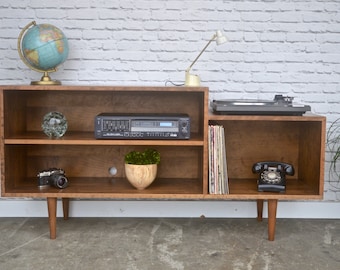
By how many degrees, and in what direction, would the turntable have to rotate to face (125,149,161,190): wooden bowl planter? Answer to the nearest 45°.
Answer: approximately 90° to its right

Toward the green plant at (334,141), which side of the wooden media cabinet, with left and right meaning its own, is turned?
left

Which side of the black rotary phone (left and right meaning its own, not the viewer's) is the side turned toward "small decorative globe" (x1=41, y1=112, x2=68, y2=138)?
right

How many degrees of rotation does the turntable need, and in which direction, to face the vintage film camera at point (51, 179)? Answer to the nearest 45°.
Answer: approximately 90° to its right

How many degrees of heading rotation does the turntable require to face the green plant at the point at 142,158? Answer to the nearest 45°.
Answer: approximately 90° to its right
